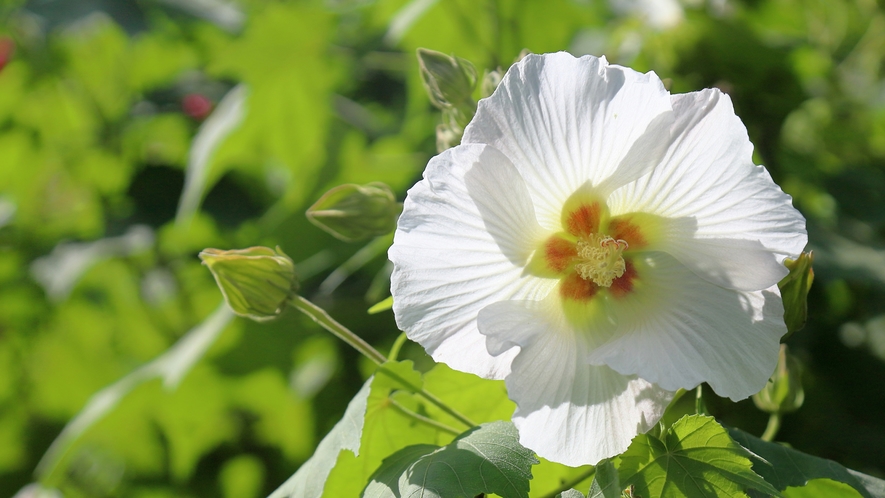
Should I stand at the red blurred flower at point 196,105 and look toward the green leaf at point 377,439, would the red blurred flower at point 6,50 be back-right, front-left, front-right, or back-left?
back-right

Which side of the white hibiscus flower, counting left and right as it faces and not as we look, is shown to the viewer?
front

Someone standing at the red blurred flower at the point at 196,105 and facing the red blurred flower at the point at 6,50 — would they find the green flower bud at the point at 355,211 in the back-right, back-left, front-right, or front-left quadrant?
back-left

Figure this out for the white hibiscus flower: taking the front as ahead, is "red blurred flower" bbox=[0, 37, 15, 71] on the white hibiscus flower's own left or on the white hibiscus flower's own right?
on the white hibiscus flower's own right
